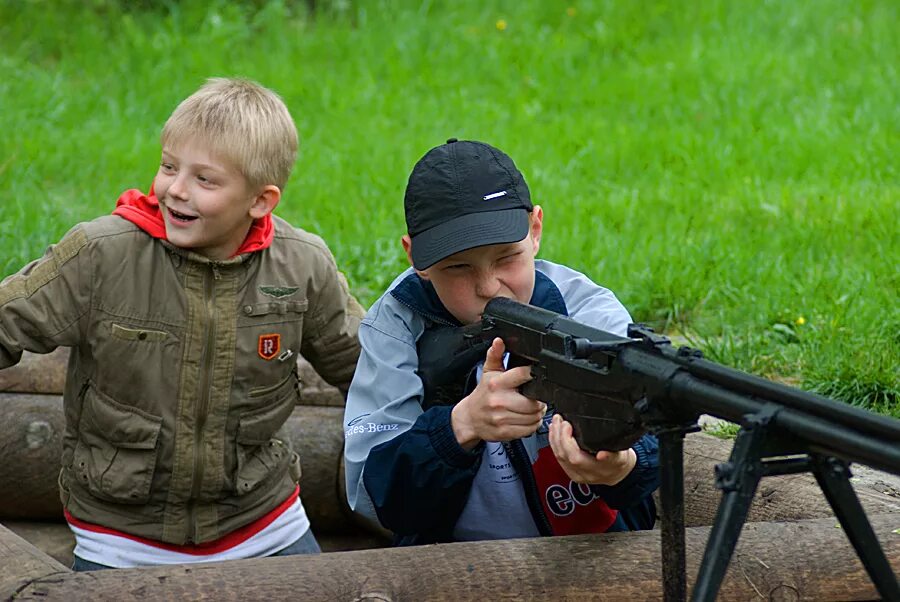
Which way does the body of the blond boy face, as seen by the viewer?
toward the camera

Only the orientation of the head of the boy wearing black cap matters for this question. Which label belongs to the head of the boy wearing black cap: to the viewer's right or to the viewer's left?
to the viewer's right

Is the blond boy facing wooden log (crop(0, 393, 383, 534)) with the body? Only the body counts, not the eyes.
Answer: no

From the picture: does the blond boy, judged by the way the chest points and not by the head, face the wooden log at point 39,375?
no

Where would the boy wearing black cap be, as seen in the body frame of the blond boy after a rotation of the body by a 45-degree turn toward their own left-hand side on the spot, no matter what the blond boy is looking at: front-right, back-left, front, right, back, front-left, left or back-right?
front

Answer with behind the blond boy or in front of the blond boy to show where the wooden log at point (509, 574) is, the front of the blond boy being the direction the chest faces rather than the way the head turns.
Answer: in front

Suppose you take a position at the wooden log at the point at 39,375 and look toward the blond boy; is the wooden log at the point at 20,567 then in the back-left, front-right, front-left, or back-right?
front-right
